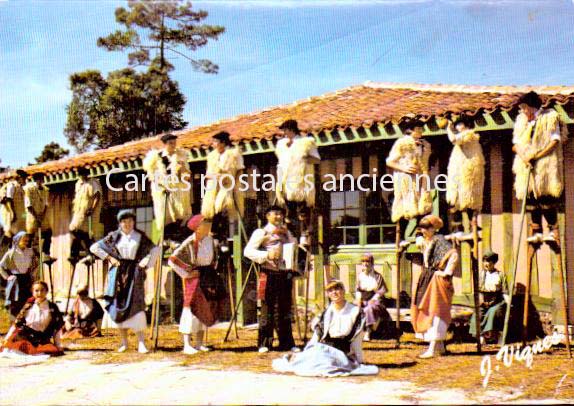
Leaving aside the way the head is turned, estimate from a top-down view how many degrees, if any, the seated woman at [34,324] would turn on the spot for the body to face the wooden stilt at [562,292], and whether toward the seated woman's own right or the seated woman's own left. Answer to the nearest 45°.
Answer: approximately 45° to the seated woman's own left

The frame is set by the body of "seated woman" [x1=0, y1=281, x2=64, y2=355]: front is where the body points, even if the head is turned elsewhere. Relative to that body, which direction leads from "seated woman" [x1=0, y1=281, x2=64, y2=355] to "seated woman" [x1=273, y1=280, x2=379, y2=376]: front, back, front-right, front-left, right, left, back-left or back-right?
front-left

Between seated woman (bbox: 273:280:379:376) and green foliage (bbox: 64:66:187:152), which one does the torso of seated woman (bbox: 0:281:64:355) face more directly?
the seated woman

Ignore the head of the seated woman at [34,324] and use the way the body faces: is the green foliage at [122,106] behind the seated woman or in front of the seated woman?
behind

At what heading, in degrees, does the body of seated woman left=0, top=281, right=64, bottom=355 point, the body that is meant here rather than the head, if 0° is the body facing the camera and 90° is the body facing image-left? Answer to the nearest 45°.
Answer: approximately 0°
